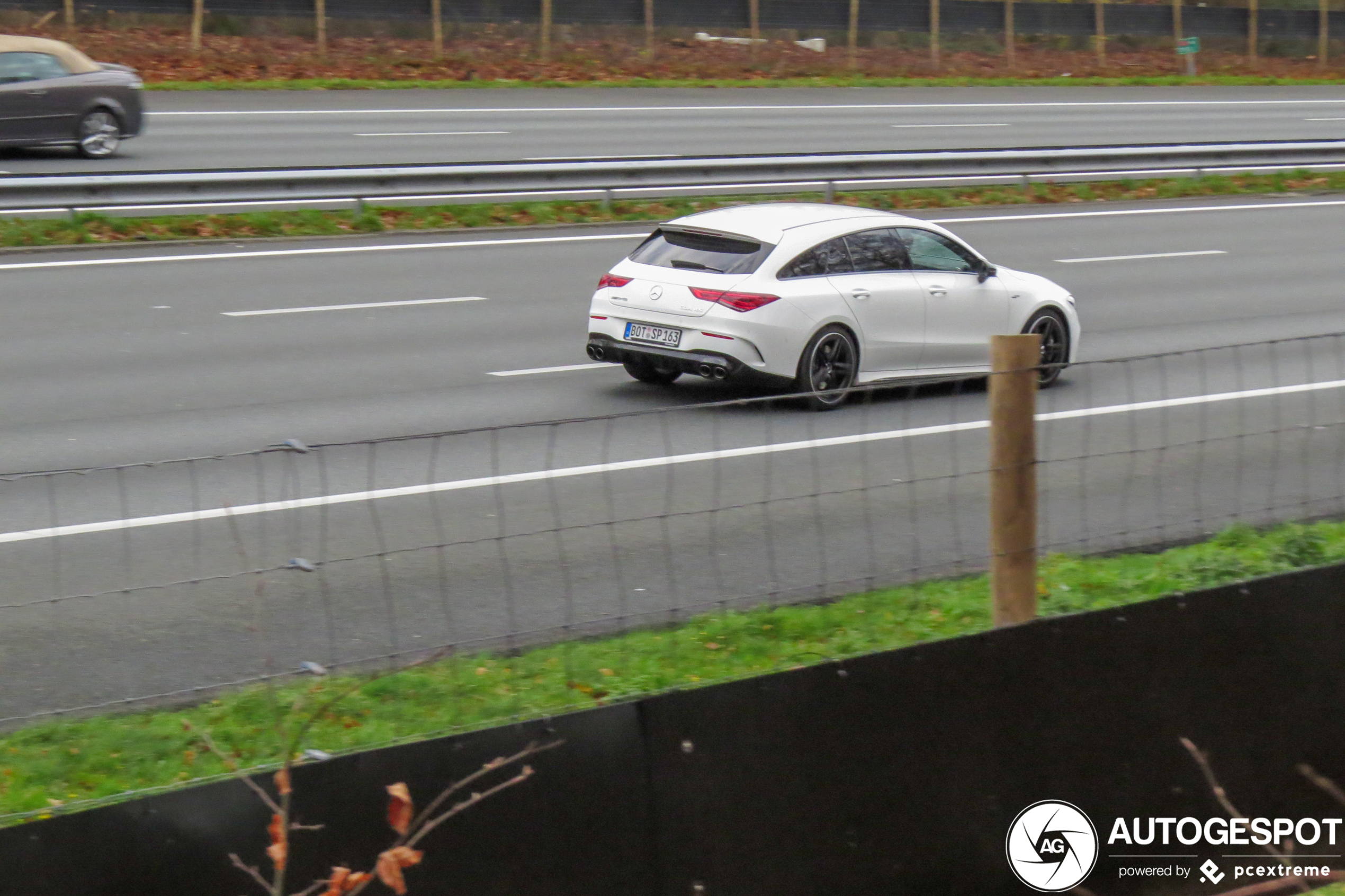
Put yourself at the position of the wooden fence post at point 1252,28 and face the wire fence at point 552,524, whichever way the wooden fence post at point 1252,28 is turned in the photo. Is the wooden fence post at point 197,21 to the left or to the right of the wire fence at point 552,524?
right

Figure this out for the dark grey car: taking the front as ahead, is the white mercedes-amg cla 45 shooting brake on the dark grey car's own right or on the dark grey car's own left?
on the dark grey car's own left

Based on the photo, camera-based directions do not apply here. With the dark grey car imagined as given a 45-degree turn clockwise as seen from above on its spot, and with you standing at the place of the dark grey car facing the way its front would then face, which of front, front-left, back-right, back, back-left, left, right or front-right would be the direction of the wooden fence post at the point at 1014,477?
back-left

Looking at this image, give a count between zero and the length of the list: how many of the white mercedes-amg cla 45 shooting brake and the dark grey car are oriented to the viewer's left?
1

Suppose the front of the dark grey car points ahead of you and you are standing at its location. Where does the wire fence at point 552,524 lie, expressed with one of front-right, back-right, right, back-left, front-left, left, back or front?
left

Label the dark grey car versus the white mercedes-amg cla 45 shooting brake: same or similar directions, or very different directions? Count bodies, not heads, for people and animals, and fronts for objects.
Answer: very different directions

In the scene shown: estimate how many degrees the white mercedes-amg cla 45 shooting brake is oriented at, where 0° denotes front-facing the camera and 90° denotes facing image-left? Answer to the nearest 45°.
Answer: approximately 225°

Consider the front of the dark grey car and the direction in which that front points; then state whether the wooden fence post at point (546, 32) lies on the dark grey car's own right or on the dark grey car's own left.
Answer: on the dark grey car's own right

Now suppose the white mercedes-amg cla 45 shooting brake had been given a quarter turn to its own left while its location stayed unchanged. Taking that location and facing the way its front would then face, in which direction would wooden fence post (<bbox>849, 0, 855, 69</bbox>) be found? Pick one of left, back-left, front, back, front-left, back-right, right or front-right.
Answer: front-right

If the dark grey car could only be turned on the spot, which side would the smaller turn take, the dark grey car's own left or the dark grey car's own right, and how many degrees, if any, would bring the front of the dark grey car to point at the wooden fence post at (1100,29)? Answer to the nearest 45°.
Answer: approximately 135° to the dark grey car's own right

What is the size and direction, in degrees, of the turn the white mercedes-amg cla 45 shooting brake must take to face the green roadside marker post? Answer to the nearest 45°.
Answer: approximately 45° to its left

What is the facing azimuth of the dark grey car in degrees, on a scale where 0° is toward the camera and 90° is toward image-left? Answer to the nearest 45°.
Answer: approximately 90°

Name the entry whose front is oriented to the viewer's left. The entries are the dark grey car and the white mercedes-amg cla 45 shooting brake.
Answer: the dark grey car
